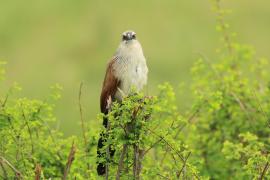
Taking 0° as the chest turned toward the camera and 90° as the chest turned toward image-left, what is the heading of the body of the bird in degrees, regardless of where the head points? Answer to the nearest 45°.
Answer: approximately 315°
